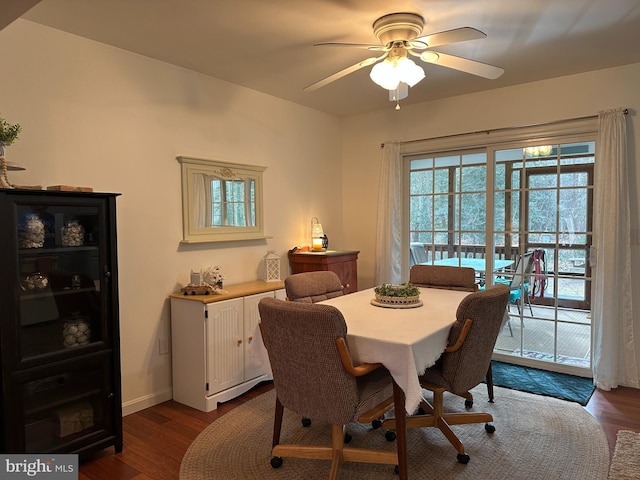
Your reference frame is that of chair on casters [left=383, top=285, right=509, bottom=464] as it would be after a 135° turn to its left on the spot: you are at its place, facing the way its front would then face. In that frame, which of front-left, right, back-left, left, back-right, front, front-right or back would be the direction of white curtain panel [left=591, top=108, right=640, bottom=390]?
back-left

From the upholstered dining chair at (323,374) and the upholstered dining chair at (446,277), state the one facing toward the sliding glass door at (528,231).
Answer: the upholstered dining chair at (323,374)

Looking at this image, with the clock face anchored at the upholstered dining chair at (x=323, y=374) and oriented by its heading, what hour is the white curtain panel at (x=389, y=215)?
The white curtain panel is roughly at 11 o'clock from the upholstered dining chair.

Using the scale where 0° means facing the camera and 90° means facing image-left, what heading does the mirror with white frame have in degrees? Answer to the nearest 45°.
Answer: approximately 315°

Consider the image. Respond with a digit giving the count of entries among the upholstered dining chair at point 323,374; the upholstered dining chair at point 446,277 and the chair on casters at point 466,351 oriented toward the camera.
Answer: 1

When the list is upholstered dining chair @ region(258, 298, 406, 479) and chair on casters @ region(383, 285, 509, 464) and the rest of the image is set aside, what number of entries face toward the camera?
0

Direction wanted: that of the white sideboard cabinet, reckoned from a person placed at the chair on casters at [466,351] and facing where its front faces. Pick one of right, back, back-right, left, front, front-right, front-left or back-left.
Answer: front-left

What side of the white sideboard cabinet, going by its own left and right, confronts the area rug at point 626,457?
front

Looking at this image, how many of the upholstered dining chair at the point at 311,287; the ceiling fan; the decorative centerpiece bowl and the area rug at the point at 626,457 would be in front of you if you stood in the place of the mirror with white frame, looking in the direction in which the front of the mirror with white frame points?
4

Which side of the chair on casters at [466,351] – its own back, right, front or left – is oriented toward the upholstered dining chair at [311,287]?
front

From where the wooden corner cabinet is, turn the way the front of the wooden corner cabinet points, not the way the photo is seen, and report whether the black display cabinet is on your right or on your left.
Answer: on your right
